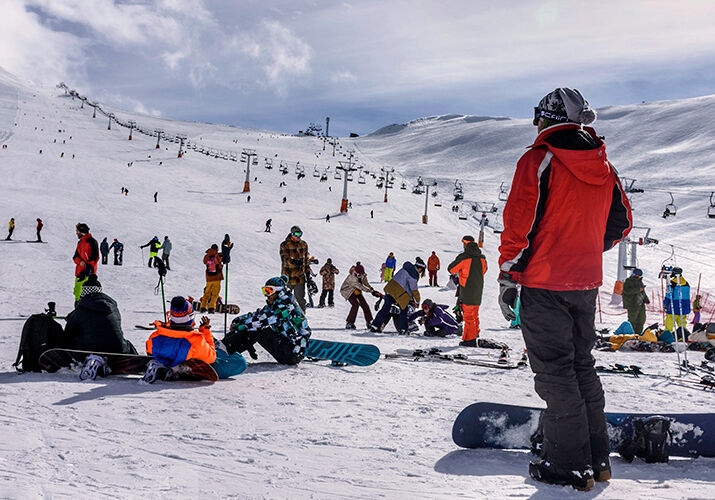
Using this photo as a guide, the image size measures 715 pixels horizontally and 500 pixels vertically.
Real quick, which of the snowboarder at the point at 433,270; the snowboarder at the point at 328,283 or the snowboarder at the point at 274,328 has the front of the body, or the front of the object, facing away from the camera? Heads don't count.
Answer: the snowboarder at the point at 433,270

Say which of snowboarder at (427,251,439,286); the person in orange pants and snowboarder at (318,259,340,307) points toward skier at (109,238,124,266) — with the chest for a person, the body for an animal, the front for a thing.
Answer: the person in orange pants

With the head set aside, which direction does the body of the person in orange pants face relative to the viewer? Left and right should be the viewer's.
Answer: facing away from the viewer and to the left of the viewer

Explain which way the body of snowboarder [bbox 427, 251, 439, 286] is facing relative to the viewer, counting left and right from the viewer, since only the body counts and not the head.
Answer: facing away from the viewer

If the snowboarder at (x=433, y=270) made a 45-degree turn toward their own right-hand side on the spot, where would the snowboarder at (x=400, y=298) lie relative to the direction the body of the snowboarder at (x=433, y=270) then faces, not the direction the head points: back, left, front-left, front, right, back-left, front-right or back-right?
back-right
